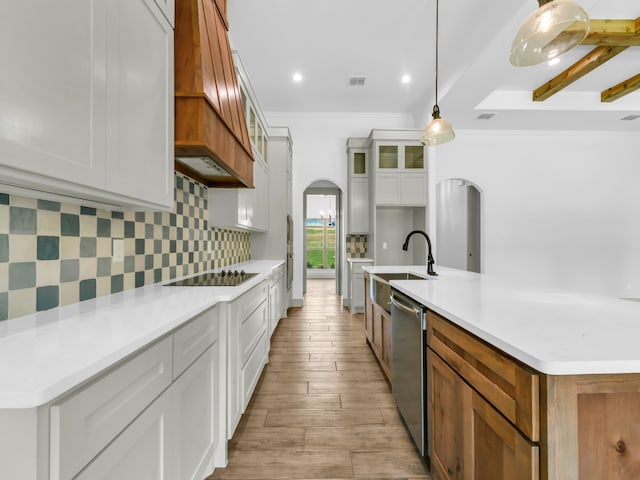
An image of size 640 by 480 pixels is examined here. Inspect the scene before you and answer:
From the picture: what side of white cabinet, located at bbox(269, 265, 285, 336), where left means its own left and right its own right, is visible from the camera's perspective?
right

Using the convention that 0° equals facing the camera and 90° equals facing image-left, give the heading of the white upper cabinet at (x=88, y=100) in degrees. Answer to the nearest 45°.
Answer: approximately 315°

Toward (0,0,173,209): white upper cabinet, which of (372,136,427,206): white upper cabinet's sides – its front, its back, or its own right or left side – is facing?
front

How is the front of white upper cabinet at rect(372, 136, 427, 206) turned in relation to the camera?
facing the viewer

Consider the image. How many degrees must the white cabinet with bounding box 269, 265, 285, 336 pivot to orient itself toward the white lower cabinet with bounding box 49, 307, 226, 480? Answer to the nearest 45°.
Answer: approximately 90° to its right

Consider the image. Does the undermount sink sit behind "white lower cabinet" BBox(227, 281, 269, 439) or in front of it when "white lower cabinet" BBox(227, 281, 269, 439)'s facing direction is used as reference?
in front

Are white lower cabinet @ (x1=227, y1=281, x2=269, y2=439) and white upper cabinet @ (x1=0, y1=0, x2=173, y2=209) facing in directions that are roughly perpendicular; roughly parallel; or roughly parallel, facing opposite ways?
roughly parallel

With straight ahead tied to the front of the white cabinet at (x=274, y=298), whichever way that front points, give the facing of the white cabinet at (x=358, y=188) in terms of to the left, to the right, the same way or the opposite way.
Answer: to the right

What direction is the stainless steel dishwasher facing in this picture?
to the viewer's left

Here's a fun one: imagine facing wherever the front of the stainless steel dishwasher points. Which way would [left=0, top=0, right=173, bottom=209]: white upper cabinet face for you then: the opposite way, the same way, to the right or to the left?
the opposite way

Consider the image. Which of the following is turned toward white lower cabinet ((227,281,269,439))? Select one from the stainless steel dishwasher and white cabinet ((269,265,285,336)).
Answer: the stainless steel dishwasher

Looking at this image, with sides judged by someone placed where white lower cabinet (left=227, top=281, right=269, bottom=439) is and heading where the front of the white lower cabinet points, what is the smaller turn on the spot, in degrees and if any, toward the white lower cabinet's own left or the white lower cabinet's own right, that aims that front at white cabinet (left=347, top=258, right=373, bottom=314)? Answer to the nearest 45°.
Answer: approximately 45° to the white lower cabinet's own left

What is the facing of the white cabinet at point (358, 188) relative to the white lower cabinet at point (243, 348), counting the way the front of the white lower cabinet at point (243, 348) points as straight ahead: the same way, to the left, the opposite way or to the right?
to the right

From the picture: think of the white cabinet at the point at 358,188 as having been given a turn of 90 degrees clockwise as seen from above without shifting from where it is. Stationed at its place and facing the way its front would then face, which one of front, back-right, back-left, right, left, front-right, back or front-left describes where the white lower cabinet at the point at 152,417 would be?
left

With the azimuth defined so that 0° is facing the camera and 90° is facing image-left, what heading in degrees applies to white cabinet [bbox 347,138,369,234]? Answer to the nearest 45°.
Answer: approximately 0°

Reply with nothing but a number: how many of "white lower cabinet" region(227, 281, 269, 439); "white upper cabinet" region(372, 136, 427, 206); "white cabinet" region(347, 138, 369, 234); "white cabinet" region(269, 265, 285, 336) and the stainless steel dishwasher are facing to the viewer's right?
2
